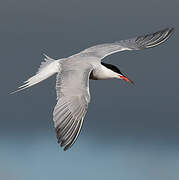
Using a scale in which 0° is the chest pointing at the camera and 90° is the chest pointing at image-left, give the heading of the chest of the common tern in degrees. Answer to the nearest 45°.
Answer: approximately 270°
